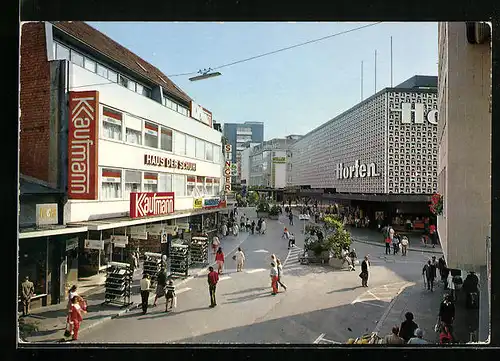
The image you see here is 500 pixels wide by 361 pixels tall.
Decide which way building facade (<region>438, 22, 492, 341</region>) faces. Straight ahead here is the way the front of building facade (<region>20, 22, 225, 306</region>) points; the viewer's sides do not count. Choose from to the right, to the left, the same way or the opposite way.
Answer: the opposite way

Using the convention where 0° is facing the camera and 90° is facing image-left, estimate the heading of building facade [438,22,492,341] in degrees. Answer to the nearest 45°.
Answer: approximately 90°

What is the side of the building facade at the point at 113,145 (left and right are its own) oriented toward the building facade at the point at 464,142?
front

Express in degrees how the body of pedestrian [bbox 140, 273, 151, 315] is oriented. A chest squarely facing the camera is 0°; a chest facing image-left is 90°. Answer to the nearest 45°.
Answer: approximately 180°

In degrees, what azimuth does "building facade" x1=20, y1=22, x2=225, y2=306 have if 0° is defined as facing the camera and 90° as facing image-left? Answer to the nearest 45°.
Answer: approximately 315°

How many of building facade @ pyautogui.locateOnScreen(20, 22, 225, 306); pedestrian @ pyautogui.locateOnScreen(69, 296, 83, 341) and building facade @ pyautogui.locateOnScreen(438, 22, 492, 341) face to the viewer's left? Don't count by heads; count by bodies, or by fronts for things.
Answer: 1
